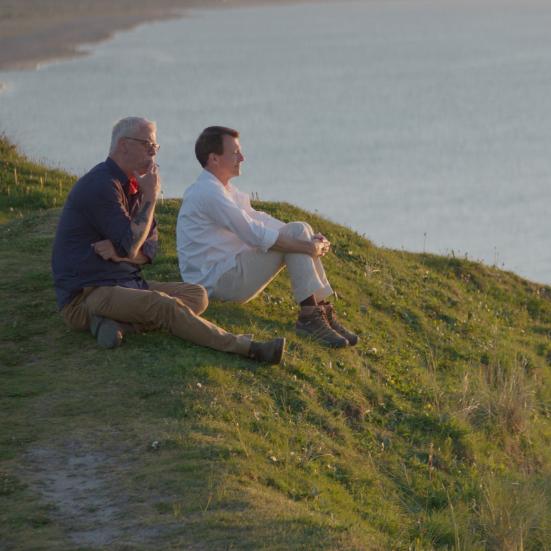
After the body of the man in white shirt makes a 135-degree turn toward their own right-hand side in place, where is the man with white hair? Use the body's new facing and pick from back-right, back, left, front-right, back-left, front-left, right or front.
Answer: front

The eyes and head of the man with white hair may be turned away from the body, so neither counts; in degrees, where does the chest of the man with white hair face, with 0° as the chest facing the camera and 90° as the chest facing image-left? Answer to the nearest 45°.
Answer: approximately 270°

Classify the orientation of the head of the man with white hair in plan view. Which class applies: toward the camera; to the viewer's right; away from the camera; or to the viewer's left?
to the viewer's right

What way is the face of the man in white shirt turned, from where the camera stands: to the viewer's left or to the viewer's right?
to the viewer's right

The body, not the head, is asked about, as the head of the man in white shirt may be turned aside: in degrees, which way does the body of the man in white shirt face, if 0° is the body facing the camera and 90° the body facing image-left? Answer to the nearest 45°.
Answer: approximately 270°
